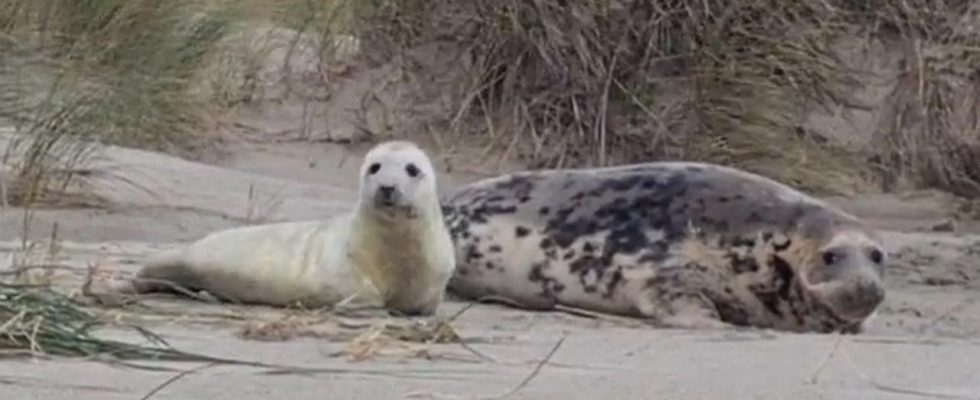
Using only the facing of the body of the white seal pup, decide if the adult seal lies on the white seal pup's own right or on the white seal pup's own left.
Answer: on the white seal pup's own left

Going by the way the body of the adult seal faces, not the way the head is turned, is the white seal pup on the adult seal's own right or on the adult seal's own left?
on the adult seal's own right

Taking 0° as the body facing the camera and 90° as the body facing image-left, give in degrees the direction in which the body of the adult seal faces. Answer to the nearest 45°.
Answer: approximately 315°

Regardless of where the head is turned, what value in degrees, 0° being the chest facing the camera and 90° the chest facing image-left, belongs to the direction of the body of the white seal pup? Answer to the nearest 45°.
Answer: approximately 315°
